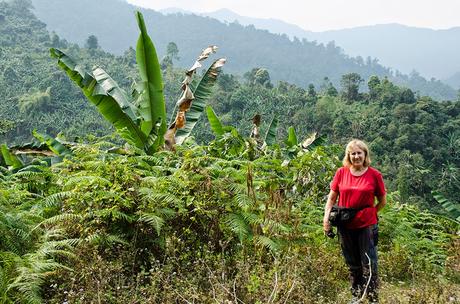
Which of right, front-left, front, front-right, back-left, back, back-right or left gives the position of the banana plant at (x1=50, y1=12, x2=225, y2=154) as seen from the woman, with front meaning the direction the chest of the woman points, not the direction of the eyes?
back-right

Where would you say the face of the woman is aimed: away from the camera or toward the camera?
toward the camera

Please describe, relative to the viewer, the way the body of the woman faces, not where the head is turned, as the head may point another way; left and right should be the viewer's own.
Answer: facing the viewer
